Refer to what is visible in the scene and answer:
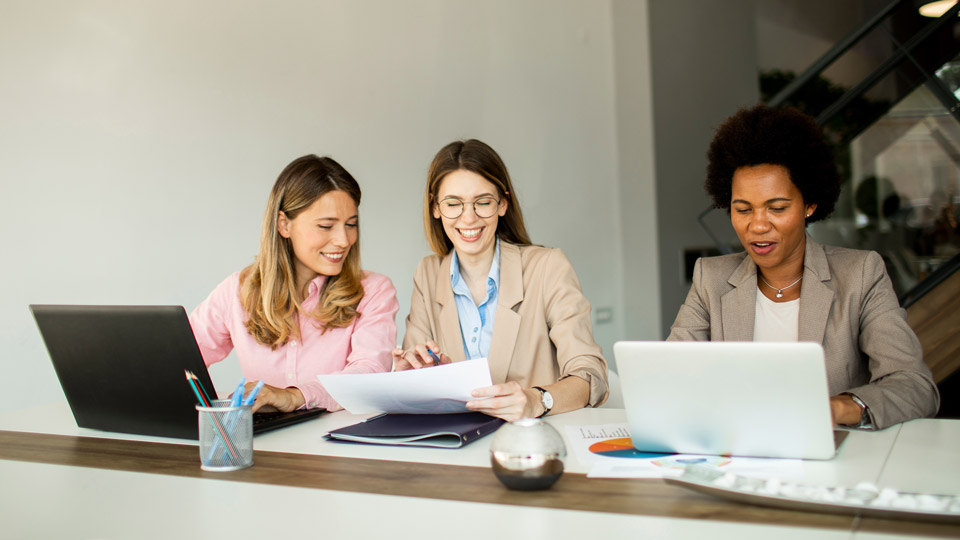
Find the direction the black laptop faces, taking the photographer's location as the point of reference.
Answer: facing away from the viewer and to the right of the viewer

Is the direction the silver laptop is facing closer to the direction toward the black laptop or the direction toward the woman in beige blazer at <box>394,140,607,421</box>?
the woman in beige blazer

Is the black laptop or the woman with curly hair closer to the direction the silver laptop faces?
the woman with curly hair

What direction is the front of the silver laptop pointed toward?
away from the camera

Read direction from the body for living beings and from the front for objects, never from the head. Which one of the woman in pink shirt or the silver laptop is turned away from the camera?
the silver laptop

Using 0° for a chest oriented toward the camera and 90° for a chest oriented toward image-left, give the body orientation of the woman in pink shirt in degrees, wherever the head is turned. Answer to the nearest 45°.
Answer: approximately 0°
